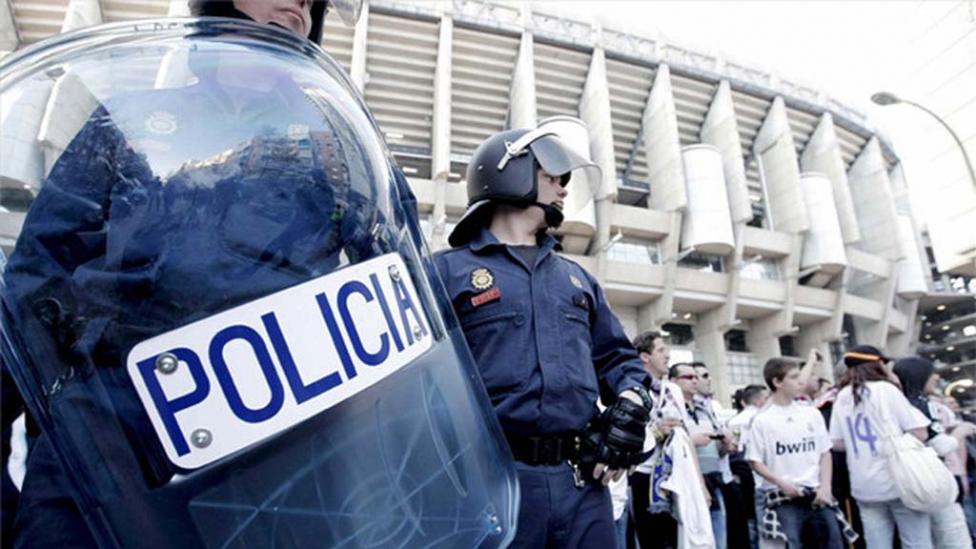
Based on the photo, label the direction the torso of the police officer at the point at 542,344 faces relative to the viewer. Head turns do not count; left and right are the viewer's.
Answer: facing the viewer and to the right of the viewer

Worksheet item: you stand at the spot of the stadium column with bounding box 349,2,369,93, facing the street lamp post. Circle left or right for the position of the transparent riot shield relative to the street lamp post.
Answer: right

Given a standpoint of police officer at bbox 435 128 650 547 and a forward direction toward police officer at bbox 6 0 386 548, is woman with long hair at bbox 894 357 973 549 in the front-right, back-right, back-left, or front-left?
back-left

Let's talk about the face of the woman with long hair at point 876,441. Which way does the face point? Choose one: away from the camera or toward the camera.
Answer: away from the camera

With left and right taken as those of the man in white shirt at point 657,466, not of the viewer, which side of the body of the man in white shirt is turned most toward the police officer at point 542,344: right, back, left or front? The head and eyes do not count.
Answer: right

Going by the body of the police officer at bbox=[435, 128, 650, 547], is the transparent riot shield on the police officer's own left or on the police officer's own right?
on the police officer's own right
